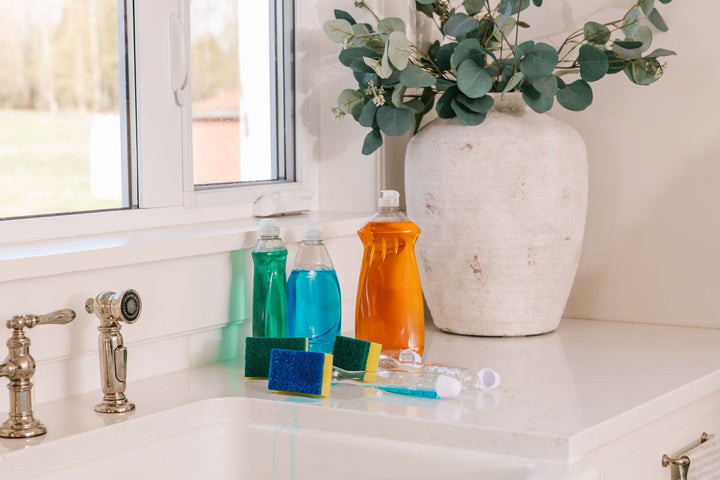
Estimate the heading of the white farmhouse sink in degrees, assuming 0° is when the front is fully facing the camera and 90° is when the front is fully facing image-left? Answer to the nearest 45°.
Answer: approximately 315°

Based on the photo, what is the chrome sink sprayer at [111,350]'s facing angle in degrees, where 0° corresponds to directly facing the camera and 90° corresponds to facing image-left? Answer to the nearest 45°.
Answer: approximately 315°
